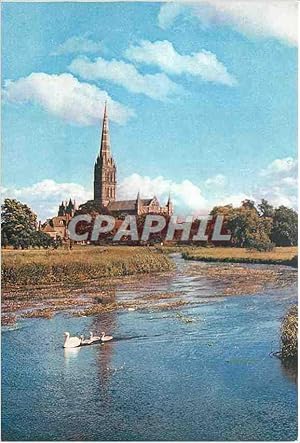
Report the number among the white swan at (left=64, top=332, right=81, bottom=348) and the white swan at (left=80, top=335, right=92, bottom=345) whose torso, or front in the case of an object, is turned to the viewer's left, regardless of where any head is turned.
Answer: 2

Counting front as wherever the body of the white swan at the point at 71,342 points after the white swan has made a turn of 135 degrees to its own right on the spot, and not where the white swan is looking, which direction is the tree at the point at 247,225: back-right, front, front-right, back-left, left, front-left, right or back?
front-right

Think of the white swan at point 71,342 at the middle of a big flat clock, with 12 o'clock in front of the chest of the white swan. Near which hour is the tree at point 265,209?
The tree is roughly at 4 o'clock from the white swan.

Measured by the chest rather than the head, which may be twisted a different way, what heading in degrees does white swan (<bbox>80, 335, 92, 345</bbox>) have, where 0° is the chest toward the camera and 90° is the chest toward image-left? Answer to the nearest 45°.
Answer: approximately 90°

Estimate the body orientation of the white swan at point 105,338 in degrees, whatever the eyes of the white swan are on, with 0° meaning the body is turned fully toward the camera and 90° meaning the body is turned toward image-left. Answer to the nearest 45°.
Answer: approximately 90°
